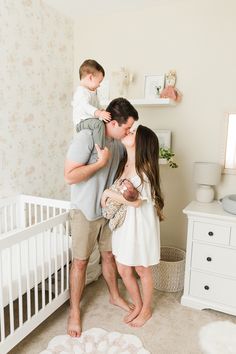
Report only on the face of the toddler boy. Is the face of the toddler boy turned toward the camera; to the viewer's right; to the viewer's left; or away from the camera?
to the viewer's right

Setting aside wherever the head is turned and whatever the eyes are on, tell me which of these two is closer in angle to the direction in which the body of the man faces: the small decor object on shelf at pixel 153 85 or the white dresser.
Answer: the white dresser

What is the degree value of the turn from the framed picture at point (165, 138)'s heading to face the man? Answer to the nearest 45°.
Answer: approximately 45° to its right

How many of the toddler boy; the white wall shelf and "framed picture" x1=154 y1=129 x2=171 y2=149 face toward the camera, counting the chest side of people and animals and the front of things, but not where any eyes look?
2

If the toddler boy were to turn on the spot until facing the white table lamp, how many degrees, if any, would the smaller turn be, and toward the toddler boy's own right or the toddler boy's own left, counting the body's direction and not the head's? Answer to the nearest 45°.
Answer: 0° — they already face it

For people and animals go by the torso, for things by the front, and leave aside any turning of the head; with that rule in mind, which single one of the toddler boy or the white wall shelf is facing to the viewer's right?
the toddler boy

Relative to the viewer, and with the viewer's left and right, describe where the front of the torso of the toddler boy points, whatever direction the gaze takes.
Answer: facing to the right of the viewer

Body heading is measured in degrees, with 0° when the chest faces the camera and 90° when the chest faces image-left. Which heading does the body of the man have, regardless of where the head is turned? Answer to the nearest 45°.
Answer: approximately 315°
